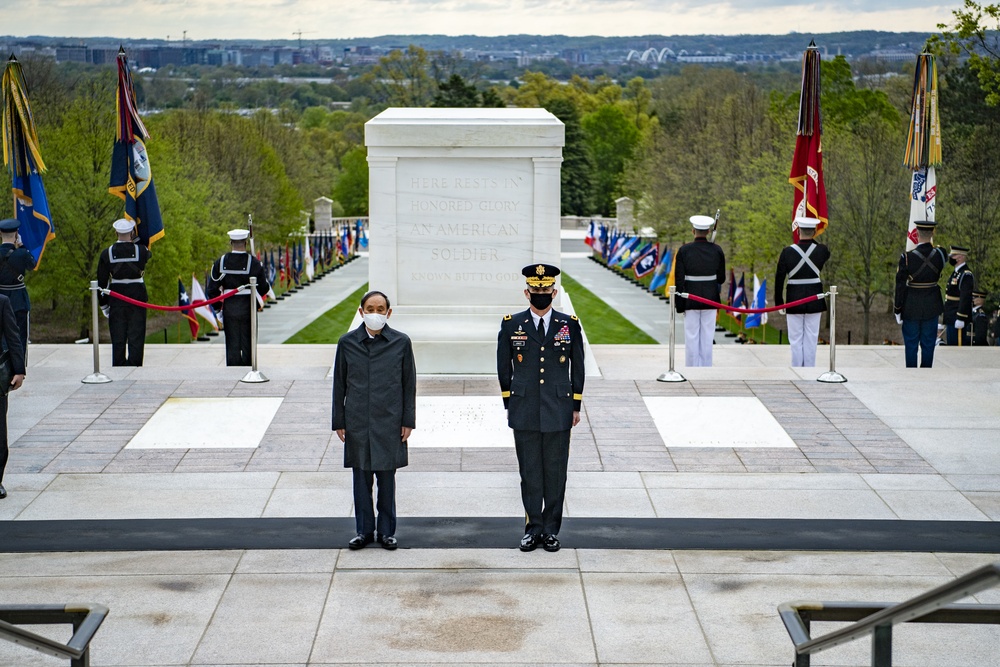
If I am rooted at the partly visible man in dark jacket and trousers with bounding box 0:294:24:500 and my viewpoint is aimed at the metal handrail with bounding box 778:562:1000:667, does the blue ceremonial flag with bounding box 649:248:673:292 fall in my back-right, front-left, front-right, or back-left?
back-left

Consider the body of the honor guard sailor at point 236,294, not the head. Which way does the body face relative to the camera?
away from the camera

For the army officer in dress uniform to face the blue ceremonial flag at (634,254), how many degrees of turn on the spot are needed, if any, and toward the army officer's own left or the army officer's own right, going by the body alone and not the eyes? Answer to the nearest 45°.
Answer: approximately 180°

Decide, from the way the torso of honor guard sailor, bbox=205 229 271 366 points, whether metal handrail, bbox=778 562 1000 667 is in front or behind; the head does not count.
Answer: behind

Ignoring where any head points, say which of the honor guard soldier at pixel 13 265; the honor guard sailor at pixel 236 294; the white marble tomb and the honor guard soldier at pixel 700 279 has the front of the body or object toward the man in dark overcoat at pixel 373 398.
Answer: the white marble tomb
